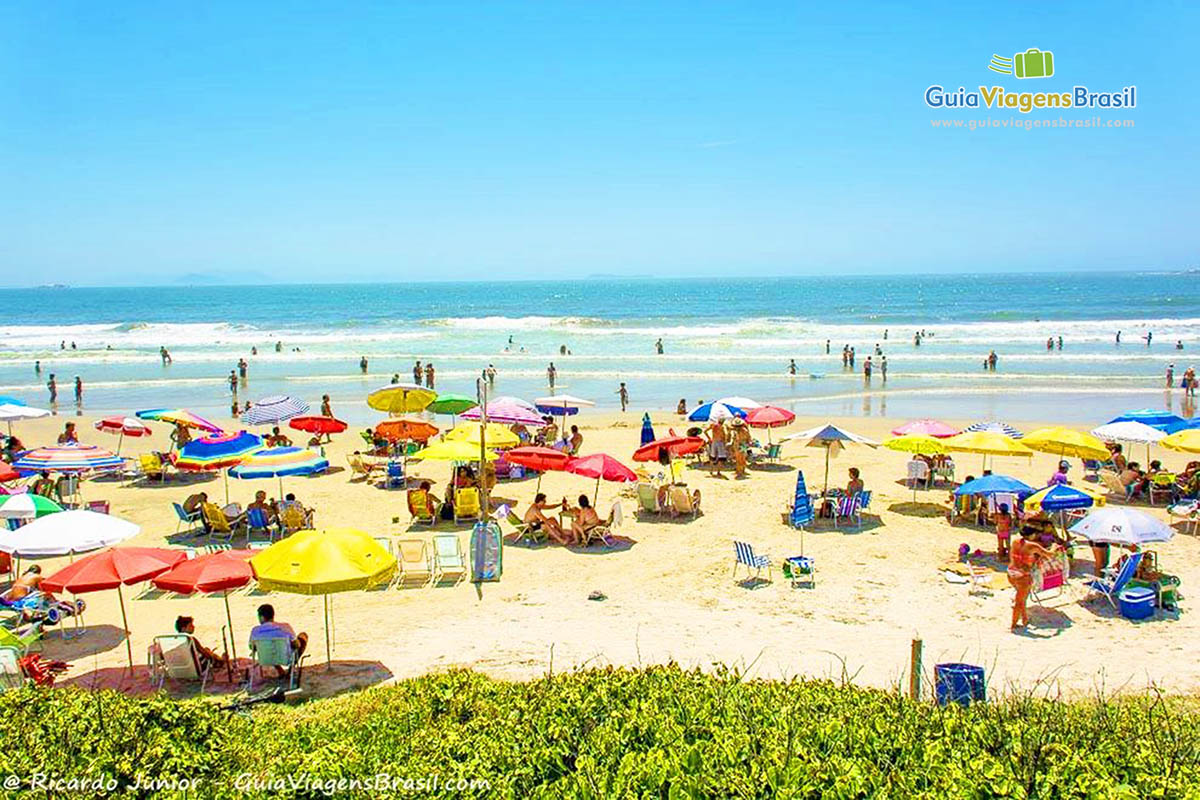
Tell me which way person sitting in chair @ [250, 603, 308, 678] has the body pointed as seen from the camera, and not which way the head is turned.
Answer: away from the camera

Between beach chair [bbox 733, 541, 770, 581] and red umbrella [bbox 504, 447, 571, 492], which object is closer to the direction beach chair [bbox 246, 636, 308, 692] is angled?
the red umbrella

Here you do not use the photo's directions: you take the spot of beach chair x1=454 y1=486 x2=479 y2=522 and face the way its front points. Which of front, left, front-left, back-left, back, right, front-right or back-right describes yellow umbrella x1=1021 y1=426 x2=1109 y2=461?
right

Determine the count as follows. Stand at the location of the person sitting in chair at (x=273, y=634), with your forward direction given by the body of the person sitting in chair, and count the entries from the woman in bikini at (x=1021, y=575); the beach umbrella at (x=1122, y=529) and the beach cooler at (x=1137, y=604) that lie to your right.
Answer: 3

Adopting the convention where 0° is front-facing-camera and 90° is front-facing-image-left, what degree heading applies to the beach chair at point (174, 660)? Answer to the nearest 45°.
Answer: approximately 225°

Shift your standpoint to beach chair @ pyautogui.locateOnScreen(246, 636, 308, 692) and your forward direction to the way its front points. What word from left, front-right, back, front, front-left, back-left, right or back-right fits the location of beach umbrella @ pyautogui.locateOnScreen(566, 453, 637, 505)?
front-right

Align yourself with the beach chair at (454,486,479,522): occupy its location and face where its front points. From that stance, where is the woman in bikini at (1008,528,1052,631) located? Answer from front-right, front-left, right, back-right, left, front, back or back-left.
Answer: back-right

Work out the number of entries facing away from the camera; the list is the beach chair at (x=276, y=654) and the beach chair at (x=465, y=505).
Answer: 2

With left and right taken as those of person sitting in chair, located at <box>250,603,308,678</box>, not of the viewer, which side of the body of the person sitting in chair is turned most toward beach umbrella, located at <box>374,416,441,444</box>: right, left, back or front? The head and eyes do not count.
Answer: front

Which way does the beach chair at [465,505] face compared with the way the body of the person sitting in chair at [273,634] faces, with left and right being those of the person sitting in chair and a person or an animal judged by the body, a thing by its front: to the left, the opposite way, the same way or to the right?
the same way

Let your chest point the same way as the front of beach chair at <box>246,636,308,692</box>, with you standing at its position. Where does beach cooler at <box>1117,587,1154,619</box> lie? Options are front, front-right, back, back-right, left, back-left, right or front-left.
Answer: right

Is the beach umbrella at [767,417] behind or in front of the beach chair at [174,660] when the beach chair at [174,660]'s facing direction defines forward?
in front

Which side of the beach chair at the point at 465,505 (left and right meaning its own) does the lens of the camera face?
back

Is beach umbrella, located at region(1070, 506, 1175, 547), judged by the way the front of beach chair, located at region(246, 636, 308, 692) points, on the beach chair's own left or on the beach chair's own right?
on the beach chair's own right

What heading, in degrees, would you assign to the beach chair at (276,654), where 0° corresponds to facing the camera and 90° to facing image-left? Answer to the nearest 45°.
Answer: approximately 180°

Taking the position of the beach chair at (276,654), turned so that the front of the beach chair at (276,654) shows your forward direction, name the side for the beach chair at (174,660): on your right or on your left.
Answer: on your left

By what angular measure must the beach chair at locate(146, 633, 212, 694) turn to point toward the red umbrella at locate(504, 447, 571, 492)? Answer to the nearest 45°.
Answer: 0° — it already faces it
